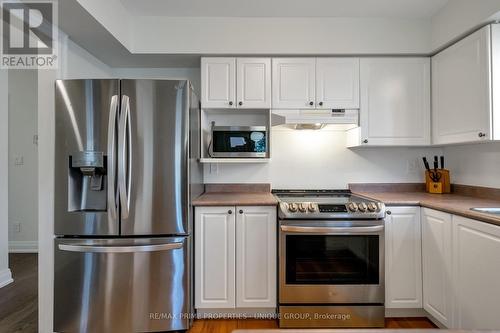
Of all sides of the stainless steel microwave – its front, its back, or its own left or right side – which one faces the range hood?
left

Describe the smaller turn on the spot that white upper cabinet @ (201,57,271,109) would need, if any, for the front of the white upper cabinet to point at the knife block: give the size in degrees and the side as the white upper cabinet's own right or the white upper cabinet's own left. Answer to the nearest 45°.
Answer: approximately 90° to the white upper cabinet's own left

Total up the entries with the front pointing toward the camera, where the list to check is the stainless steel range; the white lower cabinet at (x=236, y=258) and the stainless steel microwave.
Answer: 3

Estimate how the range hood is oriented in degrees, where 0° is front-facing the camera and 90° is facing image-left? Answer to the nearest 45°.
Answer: approximately 0°

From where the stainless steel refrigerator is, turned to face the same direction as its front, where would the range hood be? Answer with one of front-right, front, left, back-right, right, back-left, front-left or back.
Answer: left
